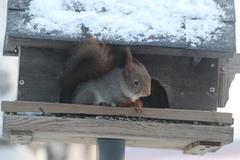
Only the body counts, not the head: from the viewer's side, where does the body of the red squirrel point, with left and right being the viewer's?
facing to the right of the viewer
